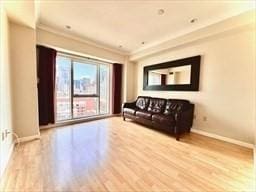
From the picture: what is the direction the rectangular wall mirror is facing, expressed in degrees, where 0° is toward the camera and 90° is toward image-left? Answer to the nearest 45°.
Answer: approximately 45°

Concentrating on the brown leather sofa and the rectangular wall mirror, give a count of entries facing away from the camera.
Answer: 0

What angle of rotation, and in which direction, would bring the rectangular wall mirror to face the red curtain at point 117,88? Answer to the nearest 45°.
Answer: approximately 45° to its right

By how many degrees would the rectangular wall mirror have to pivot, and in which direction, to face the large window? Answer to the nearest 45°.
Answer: approximately 45° to its right
